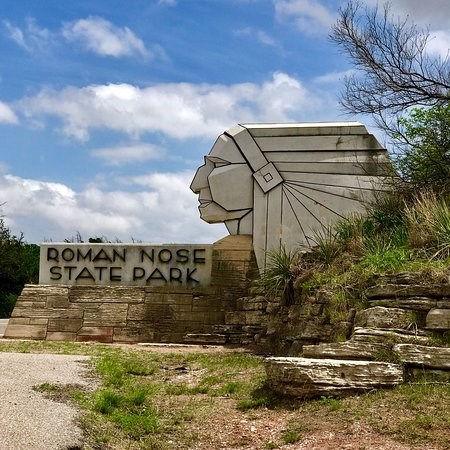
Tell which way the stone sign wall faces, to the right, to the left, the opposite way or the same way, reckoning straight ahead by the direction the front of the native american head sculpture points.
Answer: to the left

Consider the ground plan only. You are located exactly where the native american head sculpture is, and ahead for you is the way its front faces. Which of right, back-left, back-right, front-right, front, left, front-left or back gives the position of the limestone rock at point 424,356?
left

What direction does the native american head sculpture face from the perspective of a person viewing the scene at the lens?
facing to the left of the viewer

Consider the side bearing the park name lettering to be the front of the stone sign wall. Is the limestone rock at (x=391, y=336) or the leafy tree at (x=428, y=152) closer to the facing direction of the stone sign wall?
the limestone rock

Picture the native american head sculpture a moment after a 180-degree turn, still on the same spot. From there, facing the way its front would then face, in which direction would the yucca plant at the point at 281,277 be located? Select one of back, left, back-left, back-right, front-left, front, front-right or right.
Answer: right

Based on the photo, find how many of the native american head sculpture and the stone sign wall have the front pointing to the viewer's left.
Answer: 1

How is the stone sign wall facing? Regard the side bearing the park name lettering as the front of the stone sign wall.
toward the camera

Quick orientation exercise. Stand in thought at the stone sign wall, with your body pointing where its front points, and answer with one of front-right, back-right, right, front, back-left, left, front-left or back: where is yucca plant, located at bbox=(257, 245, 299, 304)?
front-left

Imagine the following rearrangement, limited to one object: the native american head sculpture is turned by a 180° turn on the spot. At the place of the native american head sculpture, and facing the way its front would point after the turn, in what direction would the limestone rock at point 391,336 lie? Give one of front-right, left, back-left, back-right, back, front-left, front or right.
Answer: right

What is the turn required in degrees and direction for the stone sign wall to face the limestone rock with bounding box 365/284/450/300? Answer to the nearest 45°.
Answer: approximately 45° to its left
